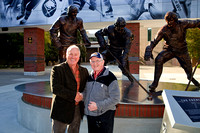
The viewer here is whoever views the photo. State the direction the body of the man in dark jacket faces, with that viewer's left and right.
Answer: facing the viewer and to the right of the viewer

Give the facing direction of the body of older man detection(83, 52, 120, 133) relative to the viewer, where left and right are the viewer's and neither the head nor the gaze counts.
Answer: facing the viewer and to the left of the viewer

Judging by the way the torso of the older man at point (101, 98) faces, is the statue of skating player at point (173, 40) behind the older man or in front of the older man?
behind

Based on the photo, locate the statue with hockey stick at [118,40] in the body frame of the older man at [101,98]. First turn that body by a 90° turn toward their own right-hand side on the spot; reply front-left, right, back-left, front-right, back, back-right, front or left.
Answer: front-right

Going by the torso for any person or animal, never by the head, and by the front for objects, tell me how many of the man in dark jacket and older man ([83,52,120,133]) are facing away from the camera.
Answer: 0
